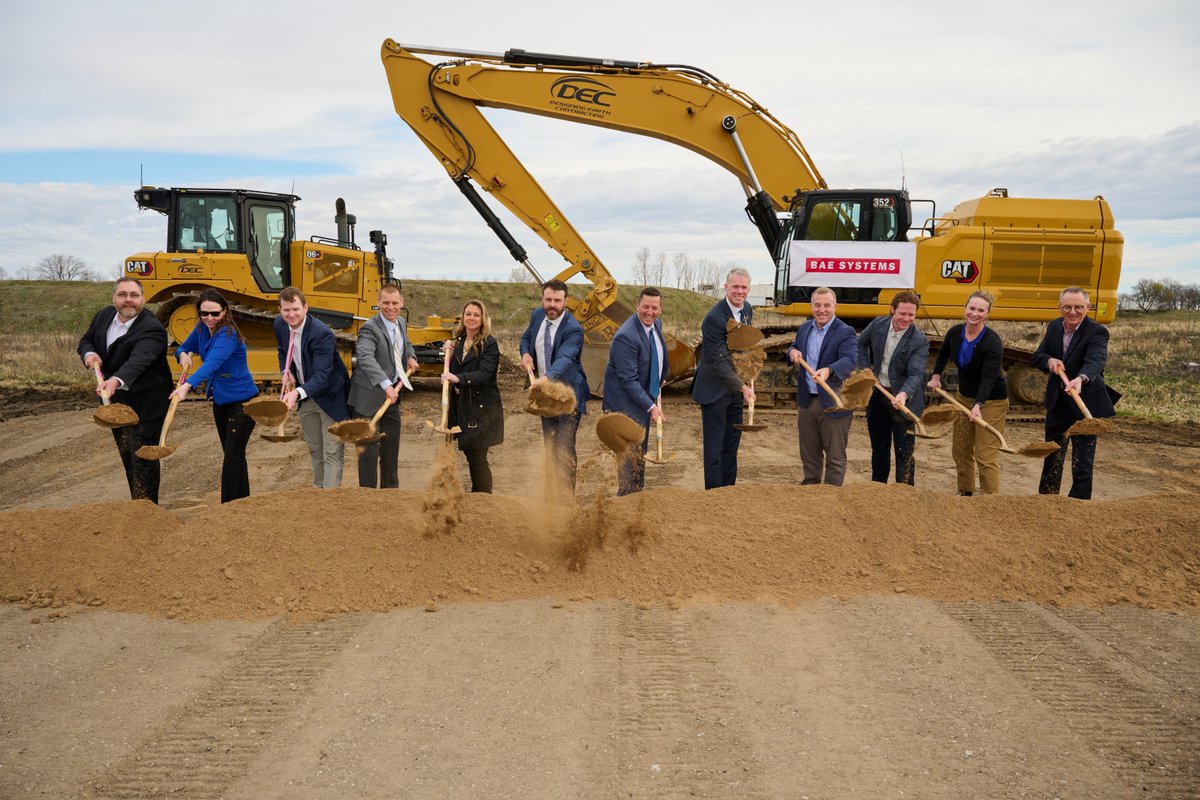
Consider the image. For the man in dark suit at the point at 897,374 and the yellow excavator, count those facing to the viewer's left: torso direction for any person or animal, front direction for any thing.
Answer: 1

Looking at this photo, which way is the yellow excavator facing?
to the viewer's left

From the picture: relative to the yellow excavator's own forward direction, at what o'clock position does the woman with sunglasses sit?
The woman with sunglasses is roughly at 10 o'clock from the yellow excavator.

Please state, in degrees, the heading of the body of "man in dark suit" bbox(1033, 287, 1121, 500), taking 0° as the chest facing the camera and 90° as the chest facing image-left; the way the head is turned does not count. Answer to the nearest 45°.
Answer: approximately 0°

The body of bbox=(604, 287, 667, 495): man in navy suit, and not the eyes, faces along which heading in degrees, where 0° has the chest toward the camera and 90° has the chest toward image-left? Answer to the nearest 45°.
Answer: approximately 315°

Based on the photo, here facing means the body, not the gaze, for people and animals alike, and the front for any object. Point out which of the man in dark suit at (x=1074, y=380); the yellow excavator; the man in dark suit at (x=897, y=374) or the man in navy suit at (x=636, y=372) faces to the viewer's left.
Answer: the yellow excavator
